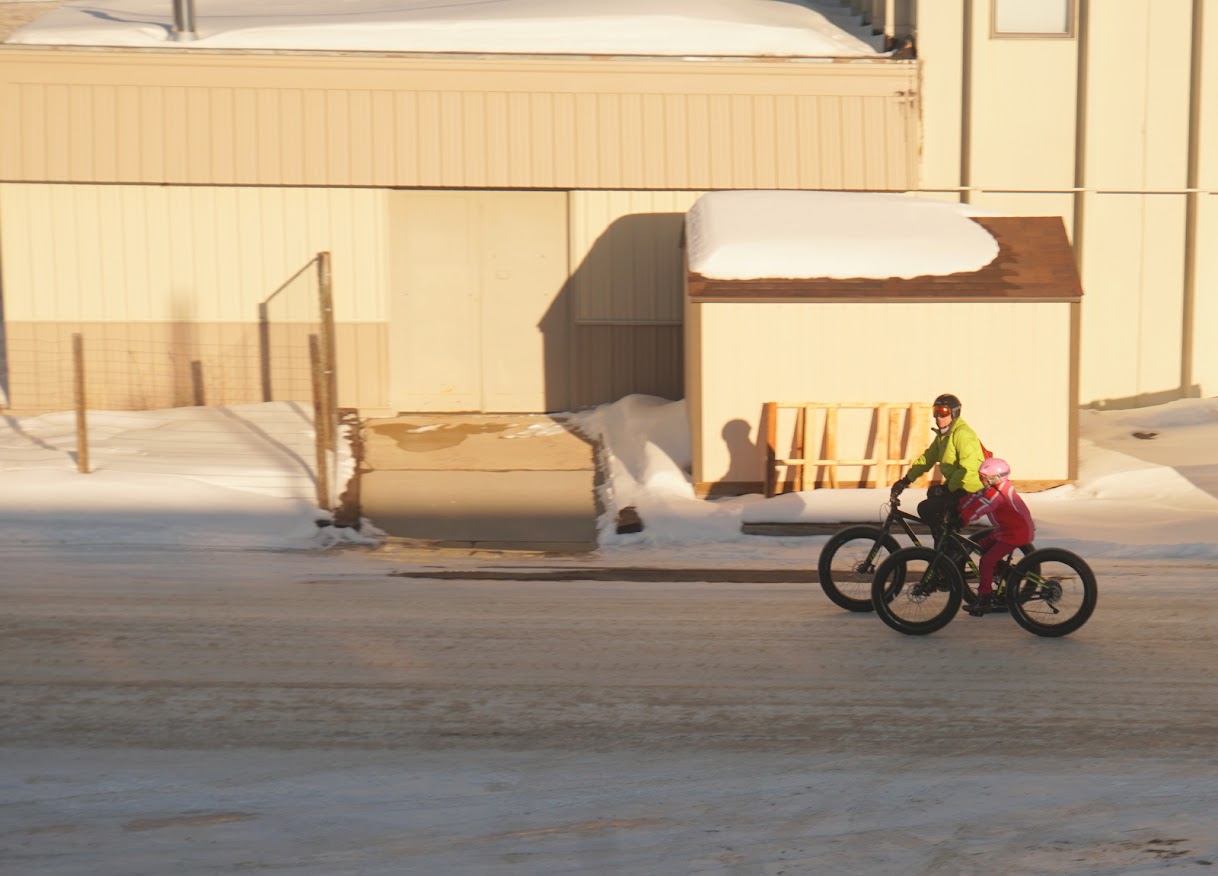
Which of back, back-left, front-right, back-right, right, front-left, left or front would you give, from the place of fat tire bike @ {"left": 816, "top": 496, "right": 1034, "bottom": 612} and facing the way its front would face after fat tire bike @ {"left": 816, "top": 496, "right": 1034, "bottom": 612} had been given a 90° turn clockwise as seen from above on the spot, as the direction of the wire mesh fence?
front-left

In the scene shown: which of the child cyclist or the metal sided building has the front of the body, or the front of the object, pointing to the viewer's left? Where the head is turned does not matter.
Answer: the child cyclist

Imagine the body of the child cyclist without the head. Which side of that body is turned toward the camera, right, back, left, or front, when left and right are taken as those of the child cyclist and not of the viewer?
left

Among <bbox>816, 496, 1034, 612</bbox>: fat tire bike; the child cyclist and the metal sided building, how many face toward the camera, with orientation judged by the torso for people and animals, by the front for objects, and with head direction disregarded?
1

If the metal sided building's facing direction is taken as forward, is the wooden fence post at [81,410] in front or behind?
in front

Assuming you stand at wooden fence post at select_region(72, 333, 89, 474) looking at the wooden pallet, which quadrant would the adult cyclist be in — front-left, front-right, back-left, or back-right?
front-right

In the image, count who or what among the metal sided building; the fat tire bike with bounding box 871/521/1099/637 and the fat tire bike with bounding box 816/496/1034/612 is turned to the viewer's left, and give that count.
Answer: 2

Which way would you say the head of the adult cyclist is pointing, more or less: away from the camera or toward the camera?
toward the camera

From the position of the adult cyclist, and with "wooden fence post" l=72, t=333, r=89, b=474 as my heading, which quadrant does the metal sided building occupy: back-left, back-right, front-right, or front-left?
front-right

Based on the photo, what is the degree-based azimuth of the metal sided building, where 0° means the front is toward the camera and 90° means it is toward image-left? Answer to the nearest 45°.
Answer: approximately 0°

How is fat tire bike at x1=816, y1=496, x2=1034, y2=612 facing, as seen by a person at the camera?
facing to the left of the viewer

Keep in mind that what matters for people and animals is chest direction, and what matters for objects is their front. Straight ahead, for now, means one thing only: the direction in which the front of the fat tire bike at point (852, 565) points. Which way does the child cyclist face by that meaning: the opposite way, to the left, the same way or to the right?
the same way

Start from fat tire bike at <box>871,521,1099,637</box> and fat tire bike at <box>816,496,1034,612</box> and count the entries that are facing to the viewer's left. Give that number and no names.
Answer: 2

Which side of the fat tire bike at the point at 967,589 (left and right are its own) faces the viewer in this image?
left

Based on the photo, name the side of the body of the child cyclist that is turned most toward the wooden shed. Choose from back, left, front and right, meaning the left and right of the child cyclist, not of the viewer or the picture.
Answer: right
